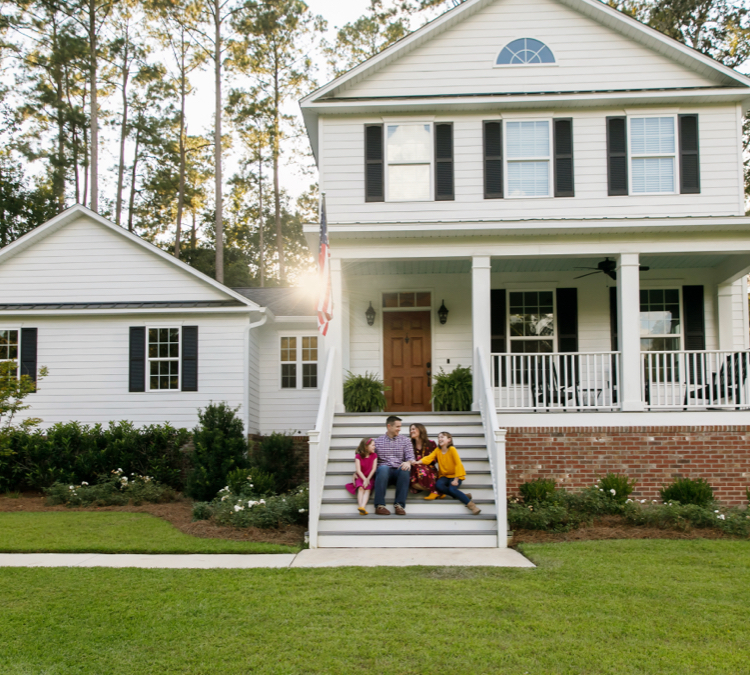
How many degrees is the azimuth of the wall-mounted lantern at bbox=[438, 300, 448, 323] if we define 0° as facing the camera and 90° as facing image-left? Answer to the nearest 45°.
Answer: approximately 0°

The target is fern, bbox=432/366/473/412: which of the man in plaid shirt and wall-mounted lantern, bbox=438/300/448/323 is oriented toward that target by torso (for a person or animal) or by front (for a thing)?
the wall-mounted lantern

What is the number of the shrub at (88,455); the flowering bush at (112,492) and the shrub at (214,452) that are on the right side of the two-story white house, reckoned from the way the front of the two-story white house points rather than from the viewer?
3

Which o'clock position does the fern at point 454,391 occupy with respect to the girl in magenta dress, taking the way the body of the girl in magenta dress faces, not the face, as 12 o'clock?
The fern is roughly at 7 o'clock from the girl in magenta dress.

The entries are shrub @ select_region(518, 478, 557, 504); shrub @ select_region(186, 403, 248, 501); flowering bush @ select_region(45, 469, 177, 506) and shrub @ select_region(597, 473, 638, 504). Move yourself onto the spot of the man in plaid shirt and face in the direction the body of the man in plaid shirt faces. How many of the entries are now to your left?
2

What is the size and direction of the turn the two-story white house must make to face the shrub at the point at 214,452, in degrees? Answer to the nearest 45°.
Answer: approximately 90° to its right

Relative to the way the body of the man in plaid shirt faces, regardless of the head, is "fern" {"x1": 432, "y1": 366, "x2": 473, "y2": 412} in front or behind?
behind
